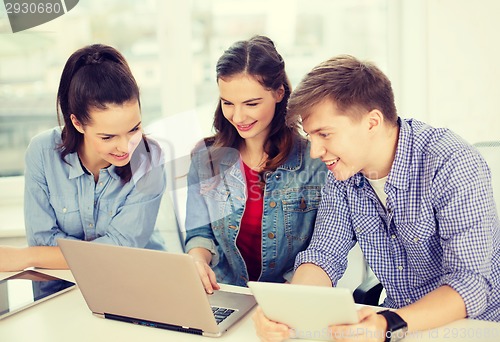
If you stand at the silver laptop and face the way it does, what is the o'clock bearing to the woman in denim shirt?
The woman in denim shirt is roughly at 10 o'clock from the silver laptop.

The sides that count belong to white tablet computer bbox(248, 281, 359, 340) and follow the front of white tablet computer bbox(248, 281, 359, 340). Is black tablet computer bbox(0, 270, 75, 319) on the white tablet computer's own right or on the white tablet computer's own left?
on the white tablet computer's own left

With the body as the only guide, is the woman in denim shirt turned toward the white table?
yes

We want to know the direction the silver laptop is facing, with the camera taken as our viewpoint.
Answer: facing away from the viewer and to the right of the viewer

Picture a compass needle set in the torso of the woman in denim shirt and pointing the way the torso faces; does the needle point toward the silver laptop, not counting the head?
yes

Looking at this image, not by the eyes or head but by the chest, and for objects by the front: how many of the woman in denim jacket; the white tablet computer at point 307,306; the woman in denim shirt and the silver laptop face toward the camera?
2

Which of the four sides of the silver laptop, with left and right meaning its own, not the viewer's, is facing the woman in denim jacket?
front

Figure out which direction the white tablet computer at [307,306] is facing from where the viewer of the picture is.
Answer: facing away from the viewer

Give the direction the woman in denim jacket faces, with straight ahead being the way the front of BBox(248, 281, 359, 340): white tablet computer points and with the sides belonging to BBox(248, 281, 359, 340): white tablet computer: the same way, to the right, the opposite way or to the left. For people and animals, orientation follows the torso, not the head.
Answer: the opposite way

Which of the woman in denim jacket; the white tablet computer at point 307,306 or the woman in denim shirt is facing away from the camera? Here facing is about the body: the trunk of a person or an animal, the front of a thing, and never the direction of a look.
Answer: the white tablet computer

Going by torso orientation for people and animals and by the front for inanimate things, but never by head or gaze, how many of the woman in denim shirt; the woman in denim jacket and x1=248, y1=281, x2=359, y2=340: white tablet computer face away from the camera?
1

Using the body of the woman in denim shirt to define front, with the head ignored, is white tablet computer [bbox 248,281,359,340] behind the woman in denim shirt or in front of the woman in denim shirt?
in front

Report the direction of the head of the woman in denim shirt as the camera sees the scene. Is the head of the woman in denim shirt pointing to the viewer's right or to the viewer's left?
to the viewer's right
